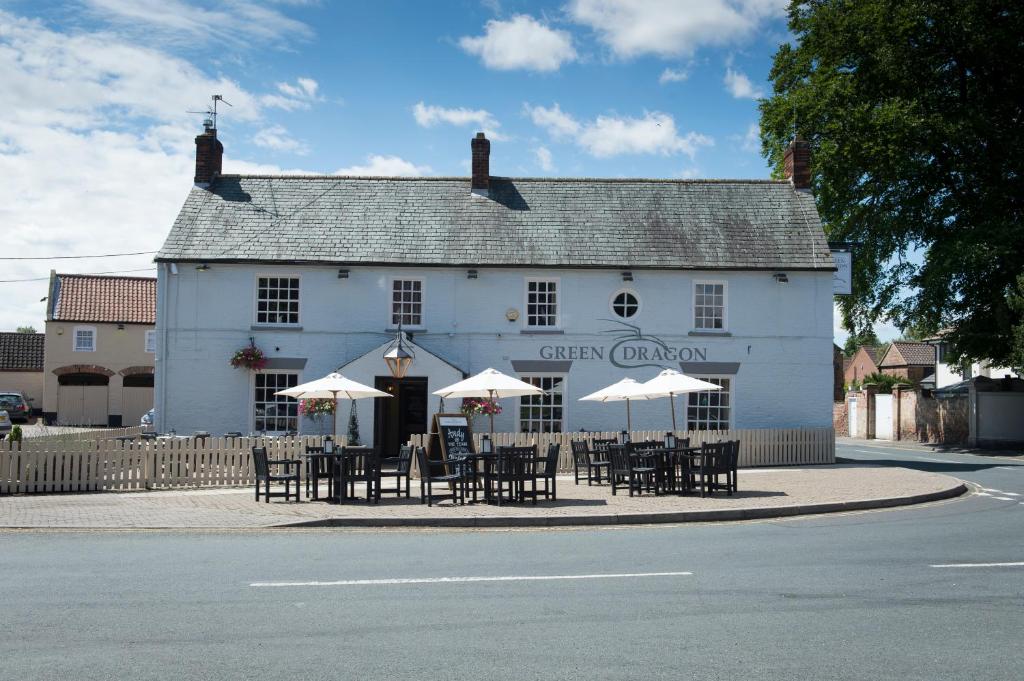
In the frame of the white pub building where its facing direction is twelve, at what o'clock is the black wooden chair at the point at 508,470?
The black wooden chair is roughly at 12 o'clock from the white pub building.

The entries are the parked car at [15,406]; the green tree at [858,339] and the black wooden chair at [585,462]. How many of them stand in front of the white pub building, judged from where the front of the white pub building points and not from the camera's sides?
1

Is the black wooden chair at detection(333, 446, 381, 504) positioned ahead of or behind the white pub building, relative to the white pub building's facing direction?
ahead

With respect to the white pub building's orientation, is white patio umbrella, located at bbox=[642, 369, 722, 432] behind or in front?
in front

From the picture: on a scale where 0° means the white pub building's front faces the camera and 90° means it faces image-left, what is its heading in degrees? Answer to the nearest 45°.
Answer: approximately 0°

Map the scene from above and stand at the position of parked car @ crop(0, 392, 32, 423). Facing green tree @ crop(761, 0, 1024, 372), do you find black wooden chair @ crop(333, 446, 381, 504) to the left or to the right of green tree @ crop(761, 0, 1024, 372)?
right

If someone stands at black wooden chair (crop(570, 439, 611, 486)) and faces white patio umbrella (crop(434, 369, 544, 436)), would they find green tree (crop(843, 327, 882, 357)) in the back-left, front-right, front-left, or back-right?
back-right

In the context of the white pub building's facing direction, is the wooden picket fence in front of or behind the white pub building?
in front

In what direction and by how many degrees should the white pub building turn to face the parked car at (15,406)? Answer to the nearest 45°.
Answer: approximately 135° to its right
